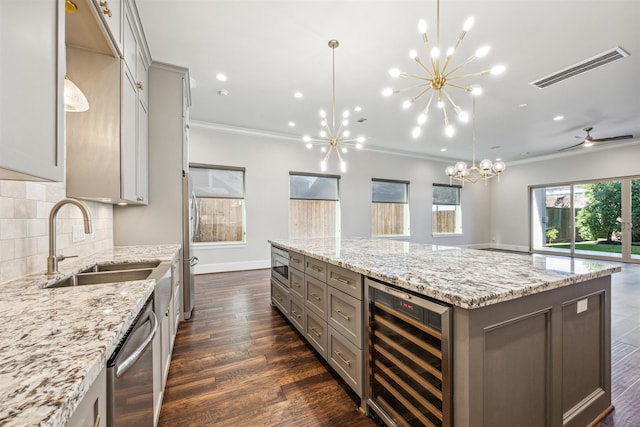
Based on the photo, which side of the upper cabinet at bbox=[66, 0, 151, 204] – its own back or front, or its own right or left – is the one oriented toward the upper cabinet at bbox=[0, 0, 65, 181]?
right

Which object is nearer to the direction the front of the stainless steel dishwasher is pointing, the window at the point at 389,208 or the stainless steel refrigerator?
the window

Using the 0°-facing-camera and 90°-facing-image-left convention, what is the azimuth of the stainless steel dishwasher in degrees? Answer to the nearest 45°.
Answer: approximately 270°

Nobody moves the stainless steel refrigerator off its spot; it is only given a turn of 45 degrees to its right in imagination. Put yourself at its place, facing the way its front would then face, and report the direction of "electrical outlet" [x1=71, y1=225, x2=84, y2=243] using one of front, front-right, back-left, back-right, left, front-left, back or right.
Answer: right

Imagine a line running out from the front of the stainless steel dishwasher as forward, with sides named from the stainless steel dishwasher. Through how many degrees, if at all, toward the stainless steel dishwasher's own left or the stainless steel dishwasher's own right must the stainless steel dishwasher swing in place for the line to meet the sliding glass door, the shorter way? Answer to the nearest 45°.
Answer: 0° — it already faces it

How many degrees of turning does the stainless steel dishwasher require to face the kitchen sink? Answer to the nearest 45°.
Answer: approximately 90° to its left

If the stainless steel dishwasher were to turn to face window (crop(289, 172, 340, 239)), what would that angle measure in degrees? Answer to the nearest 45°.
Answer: approximately 45° to its left

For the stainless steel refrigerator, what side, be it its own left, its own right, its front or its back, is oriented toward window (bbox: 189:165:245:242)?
left

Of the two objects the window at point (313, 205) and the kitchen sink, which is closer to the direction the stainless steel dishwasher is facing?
the window

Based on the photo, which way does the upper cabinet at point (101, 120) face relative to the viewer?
to the viewer's right

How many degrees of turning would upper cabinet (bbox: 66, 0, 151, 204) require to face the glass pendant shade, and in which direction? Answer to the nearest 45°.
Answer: approximately 90° to its right

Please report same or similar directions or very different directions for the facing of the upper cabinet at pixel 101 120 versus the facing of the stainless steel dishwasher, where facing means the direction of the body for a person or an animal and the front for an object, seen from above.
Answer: same or similar directions

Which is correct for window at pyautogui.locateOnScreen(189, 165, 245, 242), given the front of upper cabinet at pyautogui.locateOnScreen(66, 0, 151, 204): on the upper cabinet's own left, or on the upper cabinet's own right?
on the upper cabinet's own left

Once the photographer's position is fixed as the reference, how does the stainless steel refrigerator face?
facing to the right of the viewer
